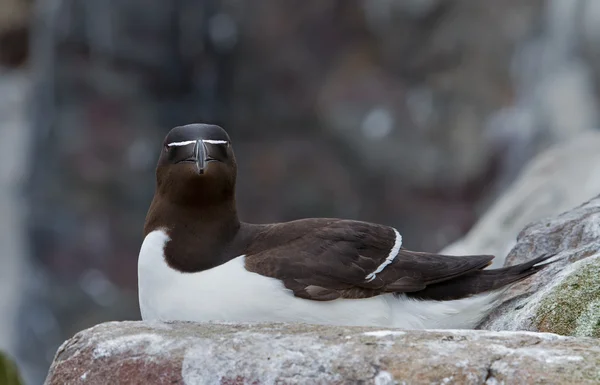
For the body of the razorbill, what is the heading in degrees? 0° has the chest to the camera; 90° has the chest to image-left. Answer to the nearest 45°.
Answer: approximately 90°
